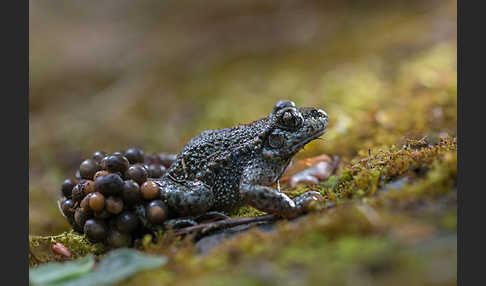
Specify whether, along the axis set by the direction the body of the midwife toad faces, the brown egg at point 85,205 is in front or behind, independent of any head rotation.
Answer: behind

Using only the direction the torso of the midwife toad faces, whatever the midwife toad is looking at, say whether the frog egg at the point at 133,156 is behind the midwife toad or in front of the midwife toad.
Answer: behind

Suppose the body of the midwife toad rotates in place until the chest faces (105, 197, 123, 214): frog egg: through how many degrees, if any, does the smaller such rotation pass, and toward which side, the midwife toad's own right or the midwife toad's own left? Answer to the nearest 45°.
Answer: approximately 135° to the midwife toad's own right

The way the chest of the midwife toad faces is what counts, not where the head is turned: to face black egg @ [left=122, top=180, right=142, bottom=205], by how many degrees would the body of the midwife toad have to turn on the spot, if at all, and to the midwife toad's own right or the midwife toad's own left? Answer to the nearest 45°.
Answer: approximately 135° to the midwife toad's own right

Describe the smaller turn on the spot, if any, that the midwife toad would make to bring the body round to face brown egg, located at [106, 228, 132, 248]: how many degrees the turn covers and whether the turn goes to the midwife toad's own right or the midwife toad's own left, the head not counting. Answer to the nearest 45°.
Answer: approximately 135° to the midwife toad's own right

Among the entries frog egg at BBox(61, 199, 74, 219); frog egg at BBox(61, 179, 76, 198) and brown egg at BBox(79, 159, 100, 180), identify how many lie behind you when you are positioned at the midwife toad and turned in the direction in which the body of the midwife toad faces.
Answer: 3

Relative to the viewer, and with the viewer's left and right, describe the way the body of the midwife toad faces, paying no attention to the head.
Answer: facing to the right of the viewer

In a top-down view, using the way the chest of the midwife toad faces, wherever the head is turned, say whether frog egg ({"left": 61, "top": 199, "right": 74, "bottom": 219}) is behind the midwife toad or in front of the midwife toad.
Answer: behind

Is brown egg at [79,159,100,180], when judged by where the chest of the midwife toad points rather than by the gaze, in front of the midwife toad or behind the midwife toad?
behind
